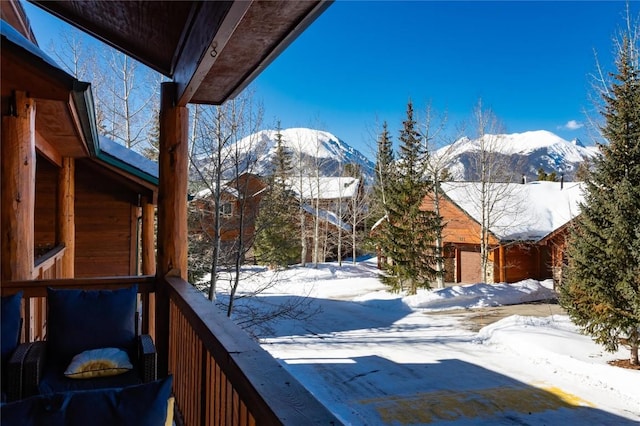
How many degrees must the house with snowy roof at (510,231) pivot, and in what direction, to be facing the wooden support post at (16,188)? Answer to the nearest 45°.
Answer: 0° — it already faces it

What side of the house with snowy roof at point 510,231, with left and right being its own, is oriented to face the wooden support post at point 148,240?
front

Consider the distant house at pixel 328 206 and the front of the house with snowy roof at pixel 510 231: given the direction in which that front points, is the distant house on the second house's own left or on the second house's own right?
on the second house's own right

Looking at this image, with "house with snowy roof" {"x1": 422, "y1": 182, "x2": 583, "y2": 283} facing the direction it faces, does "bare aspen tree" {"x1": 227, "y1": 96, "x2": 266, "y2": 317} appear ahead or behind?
ahead

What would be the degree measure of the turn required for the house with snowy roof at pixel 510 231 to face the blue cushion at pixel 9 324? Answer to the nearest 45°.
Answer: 0° — it already faces it

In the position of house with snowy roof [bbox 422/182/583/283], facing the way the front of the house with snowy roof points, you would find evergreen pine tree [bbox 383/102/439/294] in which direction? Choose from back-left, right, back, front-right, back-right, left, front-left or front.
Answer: front-right

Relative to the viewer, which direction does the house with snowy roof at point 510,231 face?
toward the camera

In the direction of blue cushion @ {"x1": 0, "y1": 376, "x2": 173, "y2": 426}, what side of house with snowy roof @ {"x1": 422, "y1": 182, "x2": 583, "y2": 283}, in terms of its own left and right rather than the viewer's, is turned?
front

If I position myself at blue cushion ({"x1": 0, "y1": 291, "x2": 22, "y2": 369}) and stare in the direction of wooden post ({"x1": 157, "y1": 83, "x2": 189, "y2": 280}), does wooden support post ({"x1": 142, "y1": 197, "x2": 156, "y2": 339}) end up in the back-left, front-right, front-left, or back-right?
front-left

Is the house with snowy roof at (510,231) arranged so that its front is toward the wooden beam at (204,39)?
yes

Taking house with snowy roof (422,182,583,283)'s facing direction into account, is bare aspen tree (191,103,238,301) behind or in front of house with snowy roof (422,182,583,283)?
in front

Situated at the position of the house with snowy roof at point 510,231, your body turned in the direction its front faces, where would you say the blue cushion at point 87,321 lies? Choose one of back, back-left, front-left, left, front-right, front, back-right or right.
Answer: front
